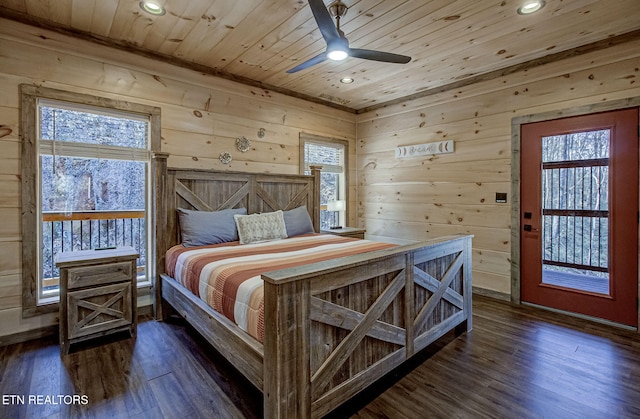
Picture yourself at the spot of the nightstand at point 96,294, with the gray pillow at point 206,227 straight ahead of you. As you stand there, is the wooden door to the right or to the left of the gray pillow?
right

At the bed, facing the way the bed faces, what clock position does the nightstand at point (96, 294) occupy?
The nightstand is roughly at 5 o'clock from the bed.

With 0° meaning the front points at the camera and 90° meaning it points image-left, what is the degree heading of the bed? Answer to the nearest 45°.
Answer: approximately 315°

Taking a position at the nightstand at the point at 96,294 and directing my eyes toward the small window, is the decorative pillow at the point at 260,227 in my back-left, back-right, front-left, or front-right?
front-right

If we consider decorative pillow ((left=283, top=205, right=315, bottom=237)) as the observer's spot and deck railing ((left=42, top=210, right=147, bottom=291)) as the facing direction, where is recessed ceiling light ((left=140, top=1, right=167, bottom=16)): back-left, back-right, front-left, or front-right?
front-left

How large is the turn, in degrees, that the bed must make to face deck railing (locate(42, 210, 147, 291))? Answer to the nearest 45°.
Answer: approximately 180°

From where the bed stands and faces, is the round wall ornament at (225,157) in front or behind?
behind

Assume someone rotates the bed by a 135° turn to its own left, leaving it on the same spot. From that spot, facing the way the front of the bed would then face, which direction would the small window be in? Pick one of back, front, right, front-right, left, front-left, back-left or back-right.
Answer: front

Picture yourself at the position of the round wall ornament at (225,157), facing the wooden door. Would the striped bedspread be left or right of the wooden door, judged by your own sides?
right

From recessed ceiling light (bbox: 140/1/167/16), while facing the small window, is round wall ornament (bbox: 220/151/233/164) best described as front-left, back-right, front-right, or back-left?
front-left

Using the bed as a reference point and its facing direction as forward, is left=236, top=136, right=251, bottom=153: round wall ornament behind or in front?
behind
